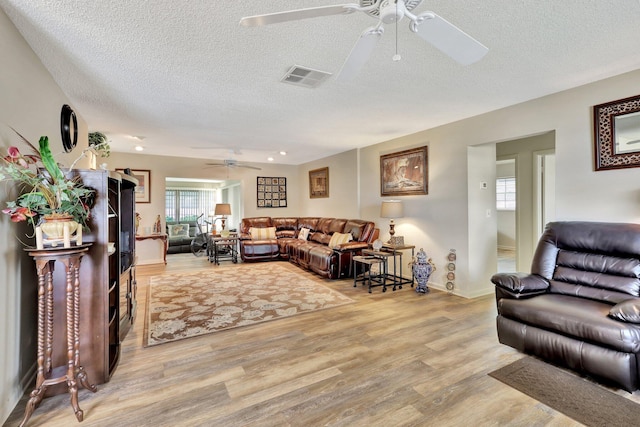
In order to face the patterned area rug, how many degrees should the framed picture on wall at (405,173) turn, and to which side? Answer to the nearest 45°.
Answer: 0° — it already faces it

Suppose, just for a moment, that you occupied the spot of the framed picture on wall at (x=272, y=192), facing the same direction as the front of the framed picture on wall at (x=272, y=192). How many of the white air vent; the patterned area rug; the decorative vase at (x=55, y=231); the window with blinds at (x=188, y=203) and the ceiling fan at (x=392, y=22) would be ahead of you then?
4

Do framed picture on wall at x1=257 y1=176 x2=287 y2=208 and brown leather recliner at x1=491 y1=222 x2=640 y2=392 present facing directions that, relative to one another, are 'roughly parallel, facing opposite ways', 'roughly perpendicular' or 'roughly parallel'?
roughly perpendicular

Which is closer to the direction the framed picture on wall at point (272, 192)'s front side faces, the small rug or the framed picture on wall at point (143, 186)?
the small rug

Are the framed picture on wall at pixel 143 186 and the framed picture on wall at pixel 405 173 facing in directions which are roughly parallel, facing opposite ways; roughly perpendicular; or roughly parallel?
roughly perpendicular

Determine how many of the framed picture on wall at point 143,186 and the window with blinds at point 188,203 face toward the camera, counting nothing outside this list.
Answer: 2

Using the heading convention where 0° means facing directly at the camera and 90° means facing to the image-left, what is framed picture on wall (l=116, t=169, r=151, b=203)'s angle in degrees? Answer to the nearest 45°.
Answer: approximately 0°

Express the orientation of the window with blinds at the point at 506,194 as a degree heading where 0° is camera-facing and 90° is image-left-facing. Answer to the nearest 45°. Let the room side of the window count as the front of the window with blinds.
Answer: approximately 0°
